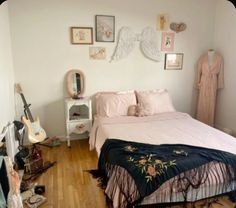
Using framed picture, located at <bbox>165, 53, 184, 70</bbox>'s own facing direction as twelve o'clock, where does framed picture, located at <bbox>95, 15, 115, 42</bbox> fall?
framed picture, located at <bbox>95, 15, 115, 42</bbox> is roughly at 2 o'clock from framed picture, located at <bbox>165, 53, 184, 70</bbox>.

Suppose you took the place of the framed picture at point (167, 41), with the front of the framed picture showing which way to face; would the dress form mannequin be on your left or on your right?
on your left

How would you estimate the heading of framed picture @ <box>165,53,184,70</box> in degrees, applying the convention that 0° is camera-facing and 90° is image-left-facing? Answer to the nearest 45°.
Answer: approximately 0°

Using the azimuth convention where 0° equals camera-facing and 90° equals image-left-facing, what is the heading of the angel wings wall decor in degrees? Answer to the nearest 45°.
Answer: approximately 0°

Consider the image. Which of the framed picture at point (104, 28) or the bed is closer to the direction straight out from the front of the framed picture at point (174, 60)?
the bed
